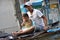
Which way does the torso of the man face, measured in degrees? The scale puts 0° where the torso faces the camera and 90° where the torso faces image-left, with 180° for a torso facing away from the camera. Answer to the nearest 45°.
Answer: approximately 45°
